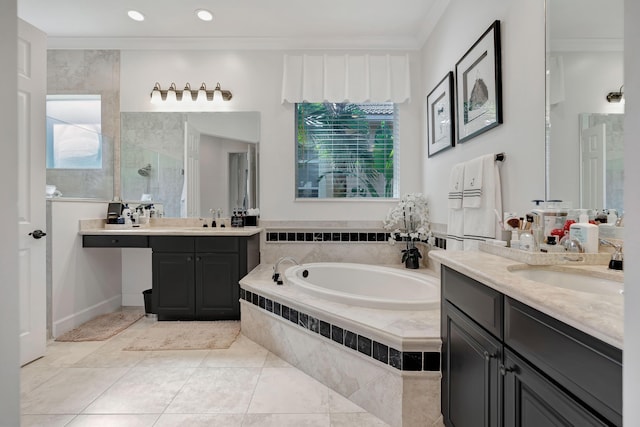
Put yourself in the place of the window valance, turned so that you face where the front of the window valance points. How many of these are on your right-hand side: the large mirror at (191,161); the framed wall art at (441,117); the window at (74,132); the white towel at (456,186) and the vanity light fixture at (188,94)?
3

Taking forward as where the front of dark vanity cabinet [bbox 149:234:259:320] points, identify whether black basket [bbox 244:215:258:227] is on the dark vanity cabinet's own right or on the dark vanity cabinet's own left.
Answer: on the dark vanity cabinet's own left

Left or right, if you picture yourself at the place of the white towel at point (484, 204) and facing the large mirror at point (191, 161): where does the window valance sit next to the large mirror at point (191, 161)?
right

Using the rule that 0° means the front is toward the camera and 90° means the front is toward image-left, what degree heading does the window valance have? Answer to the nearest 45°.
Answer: approximately 0°

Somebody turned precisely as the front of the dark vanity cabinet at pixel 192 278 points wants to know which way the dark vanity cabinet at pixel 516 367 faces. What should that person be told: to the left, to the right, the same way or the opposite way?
to the right

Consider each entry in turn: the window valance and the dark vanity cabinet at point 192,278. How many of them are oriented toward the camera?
2

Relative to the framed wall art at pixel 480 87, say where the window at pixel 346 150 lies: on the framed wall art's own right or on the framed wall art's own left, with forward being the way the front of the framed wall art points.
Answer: on the framed wall art's own right

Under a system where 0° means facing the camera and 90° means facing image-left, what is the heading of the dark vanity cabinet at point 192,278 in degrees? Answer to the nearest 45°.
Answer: approximately 0°
